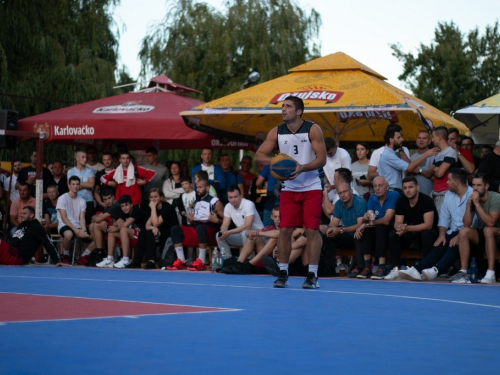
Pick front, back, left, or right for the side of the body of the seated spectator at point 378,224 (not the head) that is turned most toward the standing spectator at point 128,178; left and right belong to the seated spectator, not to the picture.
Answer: right

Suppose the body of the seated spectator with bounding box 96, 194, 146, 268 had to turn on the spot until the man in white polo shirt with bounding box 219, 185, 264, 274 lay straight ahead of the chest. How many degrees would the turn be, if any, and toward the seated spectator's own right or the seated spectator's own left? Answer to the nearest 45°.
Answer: approximately 90° to the seated spectator's own left

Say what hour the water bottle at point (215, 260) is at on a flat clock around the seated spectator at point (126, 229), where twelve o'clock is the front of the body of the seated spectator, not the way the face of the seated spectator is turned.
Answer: The water bottle is roughly at 9 o'clock from the seated spectator.

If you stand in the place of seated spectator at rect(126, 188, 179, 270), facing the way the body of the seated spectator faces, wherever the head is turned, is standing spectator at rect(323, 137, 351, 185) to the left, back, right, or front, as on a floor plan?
left

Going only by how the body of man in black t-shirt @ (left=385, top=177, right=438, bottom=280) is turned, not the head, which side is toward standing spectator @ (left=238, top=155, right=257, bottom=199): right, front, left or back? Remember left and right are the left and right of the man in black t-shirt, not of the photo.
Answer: right
